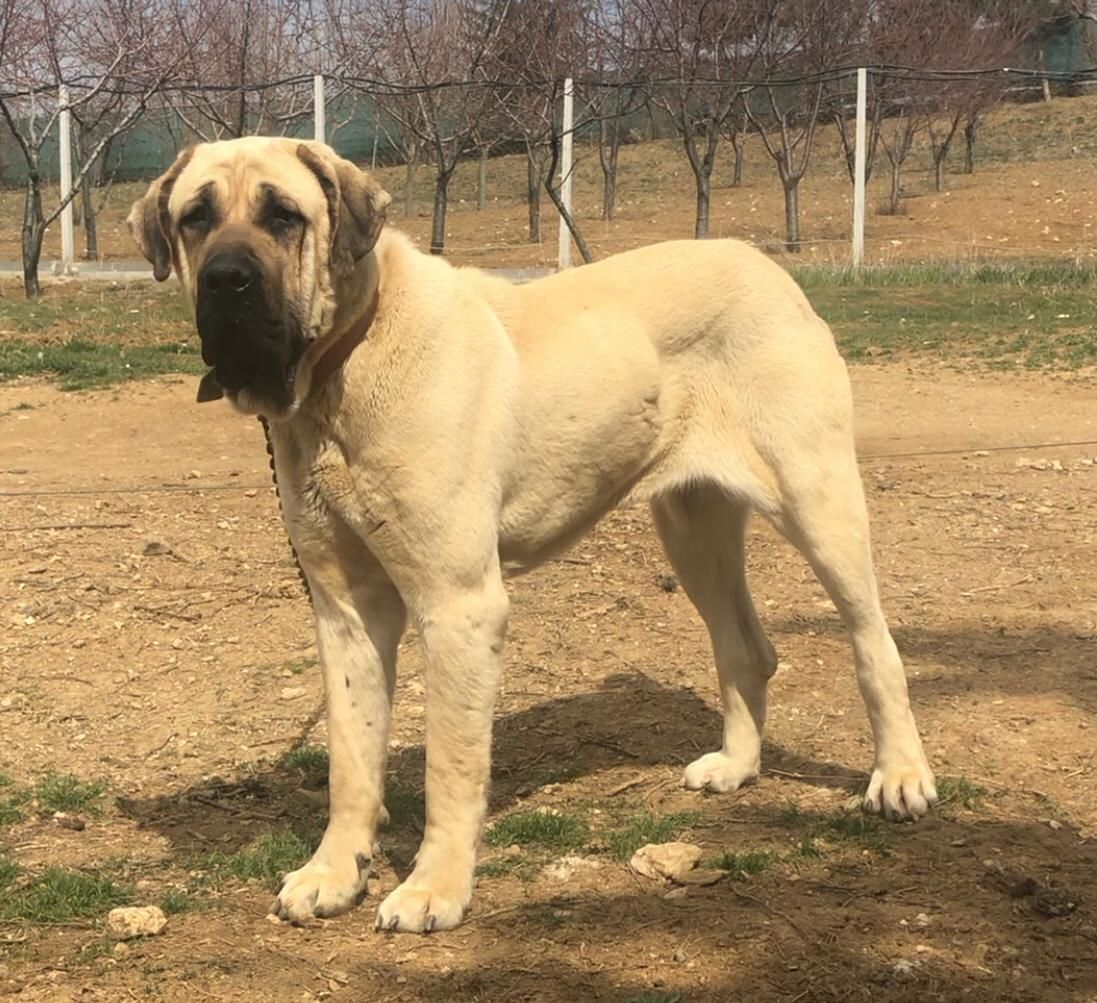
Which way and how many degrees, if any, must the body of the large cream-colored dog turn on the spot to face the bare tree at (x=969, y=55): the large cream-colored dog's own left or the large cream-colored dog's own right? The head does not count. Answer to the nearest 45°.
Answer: approximately 135° to the large cream-colored dog's own right

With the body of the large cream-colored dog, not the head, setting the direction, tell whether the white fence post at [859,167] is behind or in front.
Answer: behind

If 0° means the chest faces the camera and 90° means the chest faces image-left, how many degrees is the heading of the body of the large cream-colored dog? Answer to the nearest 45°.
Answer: approximately 45°

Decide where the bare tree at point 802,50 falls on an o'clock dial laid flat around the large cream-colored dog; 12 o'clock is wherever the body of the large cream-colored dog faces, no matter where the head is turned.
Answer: The bare tree is roughly at 5 o'clock from the large cream-colored dog.

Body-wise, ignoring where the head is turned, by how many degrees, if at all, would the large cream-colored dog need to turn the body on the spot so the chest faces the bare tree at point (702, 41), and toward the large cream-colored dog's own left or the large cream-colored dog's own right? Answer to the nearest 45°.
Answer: approximately 135° to the large cream-colored dog's own right

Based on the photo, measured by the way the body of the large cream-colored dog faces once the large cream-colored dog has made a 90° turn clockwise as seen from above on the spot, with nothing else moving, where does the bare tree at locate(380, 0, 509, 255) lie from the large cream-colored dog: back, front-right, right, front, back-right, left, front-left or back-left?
front-right

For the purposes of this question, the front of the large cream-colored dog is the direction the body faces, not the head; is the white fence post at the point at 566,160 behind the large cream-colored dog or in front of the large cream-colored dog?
behind
